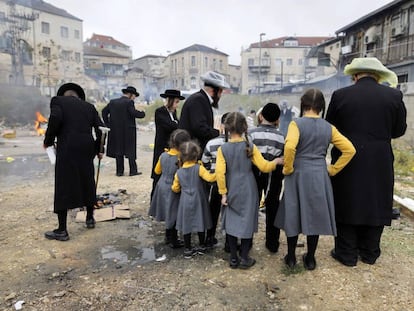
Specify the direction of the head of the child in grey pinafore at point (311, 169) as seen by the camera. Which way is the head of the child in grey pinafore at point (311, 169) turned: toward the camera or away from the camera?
away from the camera

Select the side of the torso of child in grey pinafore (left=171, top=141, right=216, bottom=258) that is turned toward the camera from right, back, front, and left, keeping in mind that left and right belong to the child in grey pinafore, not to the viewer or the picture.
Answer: back

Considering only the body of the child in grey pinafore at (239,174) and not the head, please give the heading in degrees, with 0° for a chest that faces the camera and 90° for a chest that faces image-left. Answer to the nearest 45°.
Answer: approximately 180°

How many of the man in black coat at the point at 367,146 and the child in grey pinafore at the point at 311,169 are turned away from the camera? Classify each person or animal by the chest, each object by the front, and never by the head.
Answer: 2

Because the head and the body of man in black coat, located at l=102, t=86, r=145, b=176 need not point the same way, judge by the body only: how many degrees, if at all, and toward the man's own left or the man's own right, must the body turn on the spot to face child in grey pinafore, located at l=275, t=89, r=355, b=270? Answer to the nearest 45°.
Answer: approximately 135° to the man's own right

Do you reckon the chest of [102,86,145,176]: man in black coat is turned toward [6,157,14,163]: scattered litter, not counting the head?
no

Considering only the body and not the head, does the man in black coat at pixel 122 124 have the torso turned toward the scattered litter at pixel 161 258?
no

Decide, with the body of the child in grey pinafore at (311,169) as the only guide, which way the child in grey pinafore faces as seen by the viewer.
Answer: away from the camera

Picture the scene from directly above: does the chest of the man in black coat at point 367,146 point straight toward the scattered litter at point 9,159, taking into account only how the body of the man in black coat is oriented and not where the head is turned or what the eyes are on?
no

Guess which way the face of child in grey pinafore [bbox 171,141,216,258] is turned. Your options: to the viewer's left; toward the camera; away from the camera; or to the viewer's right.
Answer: away from the camera

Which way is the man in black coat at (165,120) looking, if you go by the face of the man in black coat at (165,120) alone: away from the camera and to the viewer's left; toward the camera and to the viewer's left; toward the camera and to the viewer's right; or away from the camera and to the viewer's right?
toward the camera and to the viewer's right

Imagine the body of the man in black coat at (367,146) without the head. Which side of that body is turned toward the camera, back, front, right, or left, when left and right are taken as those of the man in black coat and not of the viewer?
back

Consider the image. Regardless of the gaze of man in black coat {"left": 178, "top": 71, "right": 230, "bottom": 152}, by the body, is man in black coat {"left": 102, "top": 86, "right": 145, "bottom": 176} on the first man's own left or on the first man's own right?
on the first man's own left

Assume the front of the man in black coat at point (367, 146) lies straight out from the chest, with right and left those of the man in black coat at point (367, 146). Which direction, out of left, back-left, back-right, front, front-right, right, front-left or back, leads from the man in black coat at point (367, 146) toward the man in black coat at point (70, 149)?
left

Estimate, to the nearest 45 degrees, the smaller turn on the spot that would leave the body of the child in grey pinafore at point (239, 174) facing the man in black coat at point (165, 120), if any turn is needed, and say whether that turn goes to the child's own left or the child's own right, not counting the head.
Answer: approximately 45° to the child's own left
